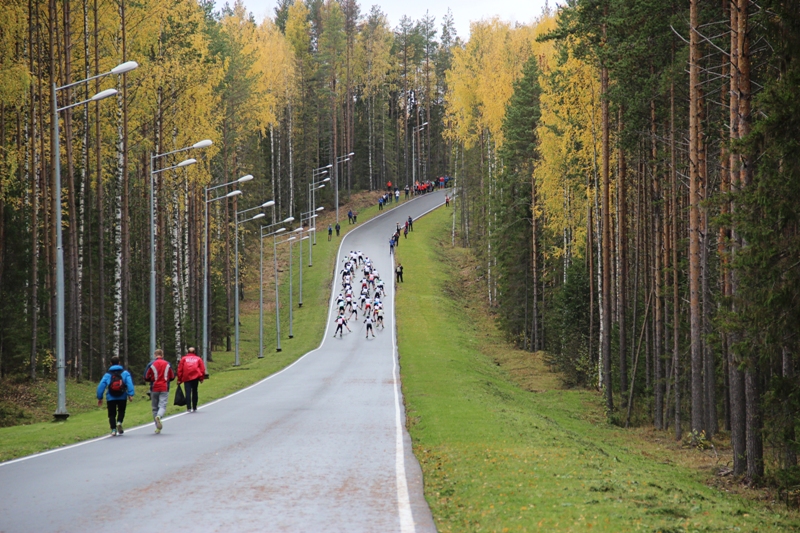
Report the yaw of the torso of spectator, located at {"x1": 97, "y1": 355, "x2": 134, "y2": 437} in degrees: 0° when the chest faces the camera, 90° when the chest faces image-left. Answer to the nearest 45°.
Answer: approximately 180°

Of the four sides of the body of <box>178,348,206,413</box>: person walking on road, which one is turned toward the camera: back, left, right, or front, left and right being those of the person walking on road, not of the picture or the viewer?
back

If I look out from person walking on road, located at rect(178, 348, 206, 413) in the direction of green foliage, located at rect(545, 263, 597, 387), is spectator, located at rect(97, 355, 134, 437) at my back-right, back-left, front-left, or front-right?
back-right

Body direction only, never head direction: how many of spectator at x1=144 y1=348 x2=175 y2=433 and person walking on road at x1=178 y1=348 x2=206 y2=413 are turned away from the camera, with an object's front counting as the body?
2

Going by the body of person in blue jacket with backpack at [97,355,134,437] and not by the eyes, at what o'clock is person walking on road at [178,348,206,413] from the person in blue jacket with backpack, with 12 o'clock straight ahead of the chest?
The person walking on road is roughly at 1 o'clock from the person in blue jacket with backpack.

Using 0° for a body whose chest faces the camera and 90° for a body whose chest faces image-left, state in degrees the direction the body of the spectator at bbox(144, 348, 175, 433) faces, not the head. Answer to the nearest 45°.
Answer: approximately 180°

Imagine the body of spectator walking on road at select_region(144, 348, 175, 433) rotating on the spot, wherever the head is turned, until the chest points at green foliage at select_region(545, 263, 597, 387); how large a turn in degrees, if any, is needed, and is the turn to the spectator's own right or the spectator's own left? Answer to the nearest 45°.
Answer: approximately 45° to the spectator's own right

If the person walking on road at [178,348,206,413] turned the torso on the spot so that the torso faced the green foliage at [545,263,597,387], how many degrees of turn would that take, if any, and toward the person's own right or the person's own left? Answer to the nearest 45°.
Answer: approximately 45° to the person's own right

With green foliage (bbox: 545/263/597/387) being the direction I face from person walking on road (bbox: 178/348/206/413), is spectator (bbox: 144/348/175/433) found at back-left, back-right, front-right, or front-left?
back-right
